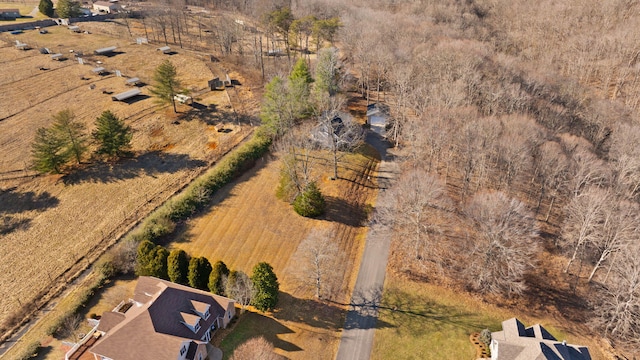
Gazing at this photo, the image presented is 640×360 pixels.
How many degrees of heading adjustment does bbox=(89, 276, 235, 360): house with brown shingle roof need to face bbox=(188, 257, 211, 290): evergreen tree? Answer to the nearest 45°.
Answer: approximately 90° to its left

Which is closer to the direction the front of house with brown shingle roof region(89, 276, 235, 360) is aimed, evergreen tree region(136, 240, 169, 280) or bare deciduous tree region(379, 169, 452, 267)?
the bare deciduous tree

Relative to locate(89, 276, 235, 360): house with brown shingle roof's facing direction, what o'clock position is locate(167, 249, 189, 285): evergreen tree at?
The evergreen tree is roughly at 8 o'clock from the house with brown shingle roof.

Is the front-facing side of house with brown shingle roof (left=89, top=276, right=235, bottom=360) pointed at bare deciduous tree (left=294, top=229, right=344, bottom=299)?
no

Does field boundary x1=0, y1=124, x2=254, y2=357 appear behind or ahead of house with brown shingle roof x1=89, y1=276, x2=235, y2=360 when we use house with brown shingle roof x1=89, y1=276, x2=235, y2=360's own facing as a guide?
behind

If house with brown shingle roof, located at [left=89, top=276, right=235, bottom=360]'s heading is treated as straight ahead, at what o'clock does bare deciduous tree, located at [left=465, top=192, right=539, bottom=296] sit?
The bare deciduous tree is roughly at 11 o'clock from the house with brown shingle roof.

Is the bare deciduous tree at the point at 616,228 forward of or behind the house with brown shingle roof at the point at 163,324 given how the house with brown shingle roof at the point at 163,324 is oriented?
forward

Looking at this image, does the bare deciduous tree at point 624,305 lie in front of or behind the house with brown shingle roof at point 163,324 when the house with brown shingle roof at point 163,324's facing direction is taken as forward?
in front

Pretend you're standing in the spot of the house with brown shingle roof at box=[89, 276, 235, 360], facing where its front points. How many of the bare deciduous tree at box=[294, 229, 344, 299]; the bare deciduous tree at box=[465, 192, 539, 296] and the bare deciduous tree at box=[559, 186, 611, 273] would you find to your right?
0

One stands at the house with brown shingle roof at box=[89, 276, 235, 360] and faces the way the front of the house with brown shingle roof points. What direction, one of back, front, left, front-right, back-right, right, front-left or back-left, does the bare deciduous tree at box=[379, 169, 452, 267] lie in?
front-left

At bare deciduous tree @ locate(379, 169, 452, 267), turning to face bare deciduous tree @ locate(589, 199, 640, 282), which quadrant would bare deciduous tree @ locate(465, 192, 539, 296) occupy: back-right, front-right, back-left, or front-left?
front-right
